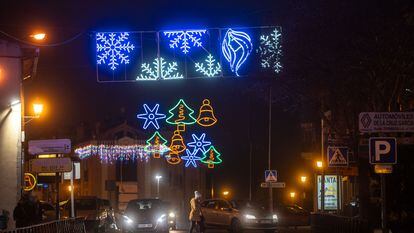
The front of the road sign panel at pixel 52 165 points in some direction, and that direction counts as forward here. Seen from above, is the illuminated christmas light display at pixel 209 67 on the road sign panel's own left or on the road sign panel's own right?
on the road sign panel's own left

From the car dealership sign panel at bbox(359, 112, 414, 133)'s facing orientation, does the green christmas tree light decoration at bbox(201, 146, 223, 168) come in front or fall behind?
behind

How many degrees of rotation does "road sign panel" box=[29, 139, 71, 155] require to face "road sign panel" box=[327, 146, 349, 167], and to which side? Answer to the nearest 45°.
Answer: approximately 90° to its left

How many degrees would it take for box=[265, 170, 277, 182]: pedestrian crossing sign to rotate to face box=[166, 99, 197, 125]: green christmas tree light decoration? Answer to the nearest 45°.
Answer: approximately 45° to its right

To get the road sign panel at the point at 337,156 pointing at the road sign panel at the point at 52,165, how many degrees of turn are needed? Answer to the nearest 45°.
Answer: approximately 90° to its right

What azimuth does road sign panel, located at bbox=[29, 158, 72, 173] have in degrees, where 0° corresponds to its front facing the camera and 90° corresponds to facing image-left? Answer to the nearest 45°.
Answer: approximately 0°
